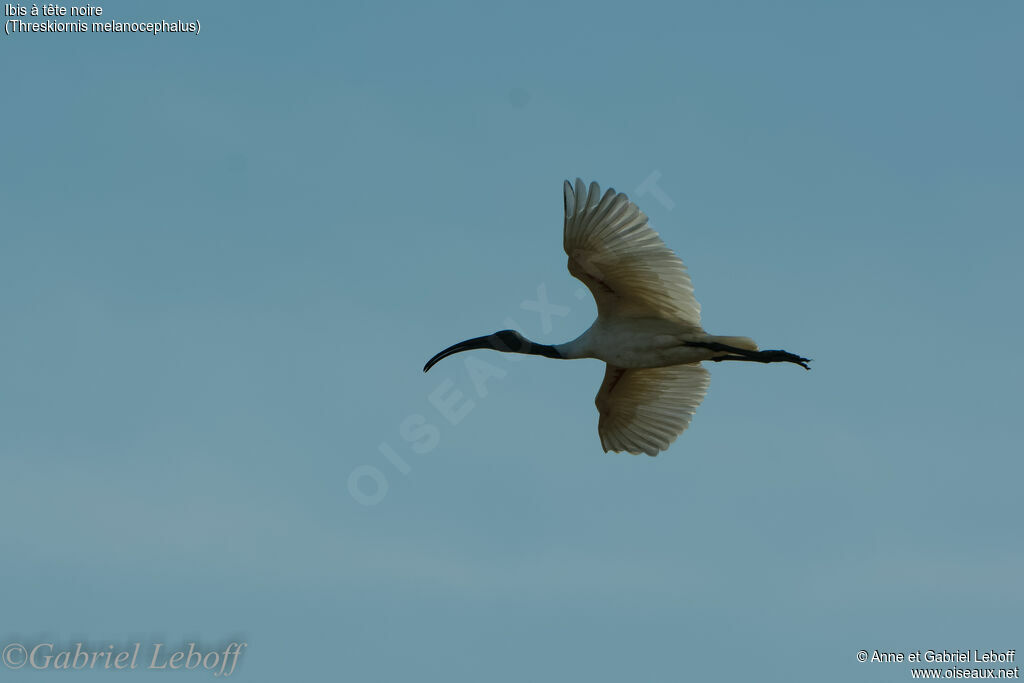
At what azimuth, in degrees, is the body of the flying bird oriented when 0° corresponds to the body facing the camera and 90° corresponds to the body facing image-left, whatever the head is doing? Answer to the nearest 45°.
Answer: approximately 90°
